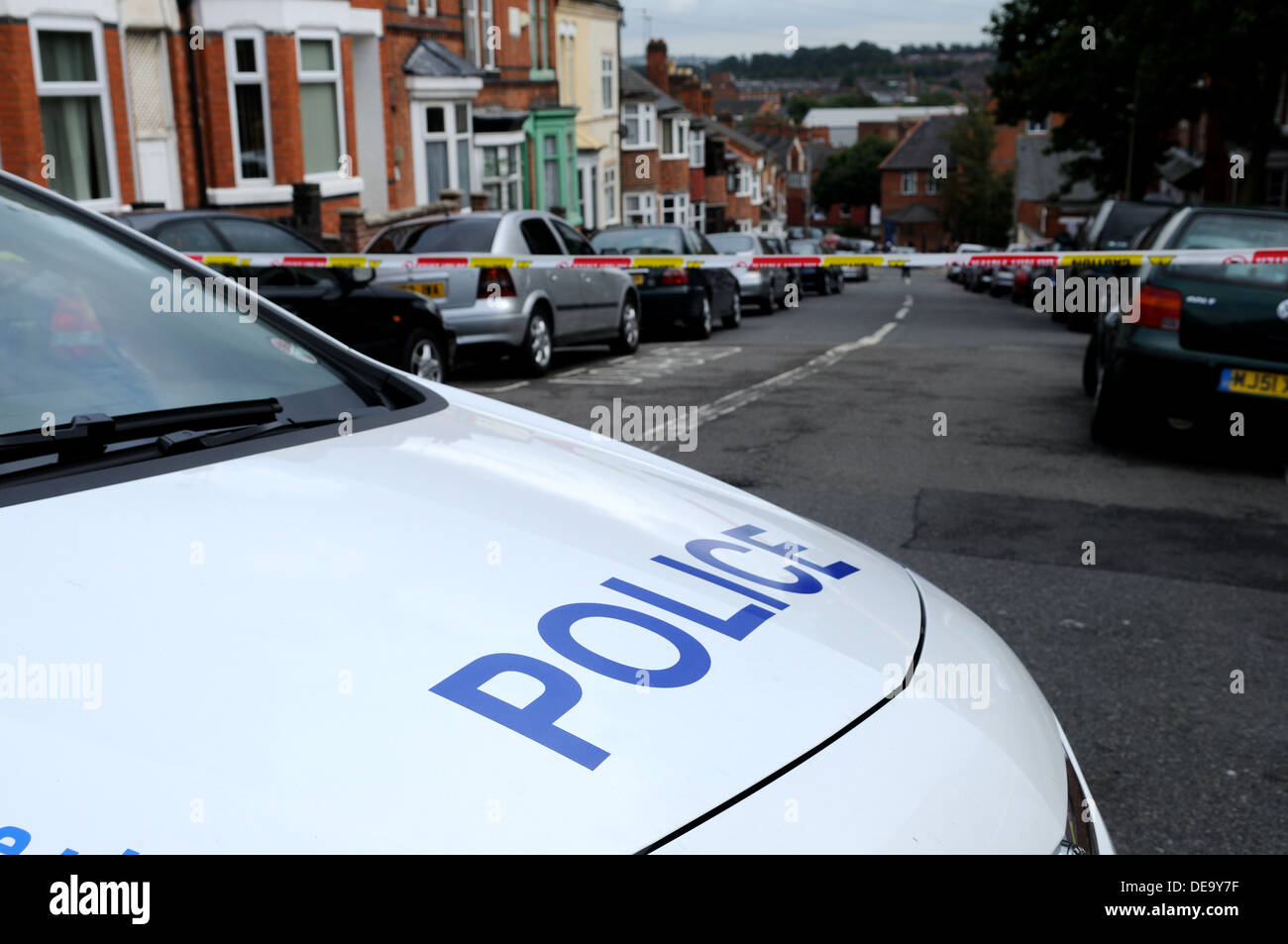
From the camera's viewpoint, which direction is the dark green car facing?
away from the camera

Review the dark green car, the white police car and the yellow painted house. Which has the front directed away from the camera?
the dark green car

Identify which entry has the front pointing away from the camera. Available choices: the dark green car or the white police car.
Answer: the dark green car

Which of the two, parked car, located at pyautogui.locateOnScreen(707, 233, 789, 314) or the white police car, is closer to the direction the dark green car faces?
the parked car

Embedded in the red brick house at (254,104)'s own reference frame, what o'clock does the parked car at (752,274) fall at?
The parked car is roughly at 10 o'clock from the red brick house.

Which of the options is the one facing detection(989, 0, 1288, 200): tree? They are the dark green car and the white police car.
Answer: the dark green car

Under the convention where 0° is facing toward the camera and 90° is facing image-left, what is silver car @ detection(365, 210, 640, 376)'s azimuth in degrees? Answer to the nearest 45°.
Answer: approximately 225°

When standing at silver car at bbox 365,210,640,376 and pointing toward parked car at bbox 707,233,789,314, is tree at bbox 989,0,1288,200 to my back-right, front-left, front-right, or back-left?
front-right

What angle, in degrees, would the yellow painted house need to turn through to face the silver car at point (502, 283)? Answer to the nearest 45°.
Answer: approximately 45° to its right

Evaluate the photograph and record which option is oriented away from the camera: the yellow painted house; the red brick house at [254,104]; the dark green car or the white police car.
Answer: the dark green car

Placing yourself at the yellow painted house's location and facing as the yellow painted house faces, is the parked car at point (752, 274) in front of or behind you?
in front

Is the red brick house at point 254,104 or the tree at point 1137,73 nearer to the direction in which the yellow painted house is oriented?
the tree

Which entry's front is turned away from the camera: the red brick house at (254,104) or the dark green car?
the dark green car

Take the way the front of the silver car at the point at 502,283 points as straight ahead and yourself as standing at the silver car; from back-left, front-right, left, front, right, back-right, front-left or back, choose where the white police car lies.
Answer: back-right

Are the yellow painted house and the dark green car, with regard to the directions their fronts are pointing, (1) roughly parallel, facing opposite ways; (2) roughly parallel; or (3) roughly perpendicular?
roughly perpendicular

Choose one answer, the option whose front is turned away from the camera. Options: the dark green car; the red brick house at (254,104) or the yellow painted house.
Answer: the dark green car

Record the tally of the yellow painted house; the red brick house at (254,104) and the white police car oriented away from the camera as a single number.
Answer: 0

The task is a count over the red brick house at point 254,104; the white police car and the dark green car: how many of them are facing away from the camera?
1

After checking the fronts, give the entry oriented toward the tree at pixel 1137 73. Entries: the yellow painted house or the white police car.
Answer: the yellow painted house
